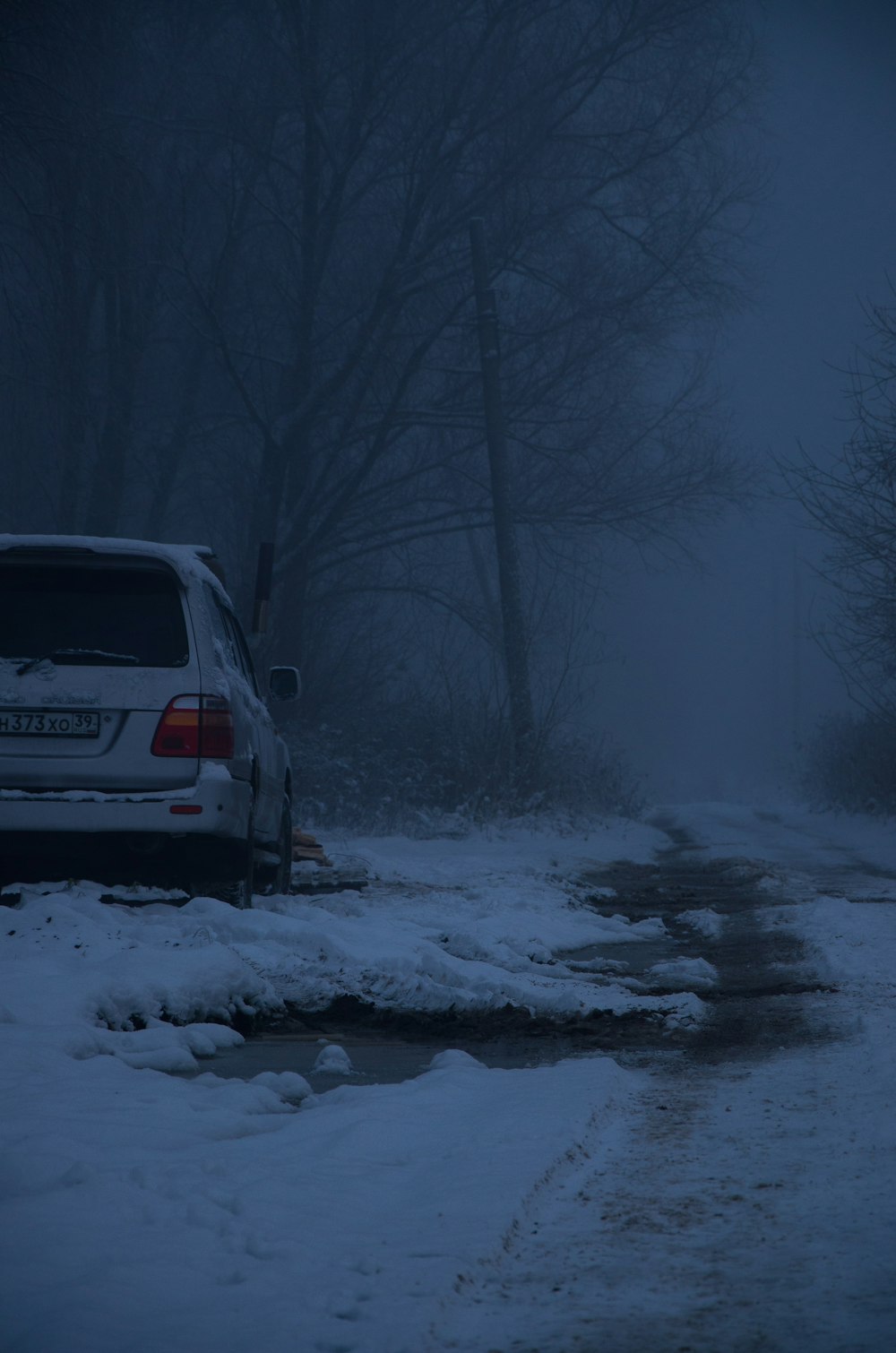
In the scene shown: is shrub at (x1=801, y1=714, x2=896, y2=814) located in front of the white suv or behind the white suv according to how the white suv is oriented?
in front

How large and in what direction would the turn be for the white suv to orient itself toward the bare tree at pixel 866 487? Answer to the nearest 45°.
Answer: approximately 45° to its right

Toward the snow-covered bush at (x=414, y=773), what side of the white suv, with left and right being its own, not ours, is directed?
front

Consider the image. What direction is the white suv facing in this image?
away from the camera

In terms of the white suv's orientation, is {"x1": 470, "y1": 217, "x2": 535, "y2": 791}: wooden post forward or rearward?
forward
